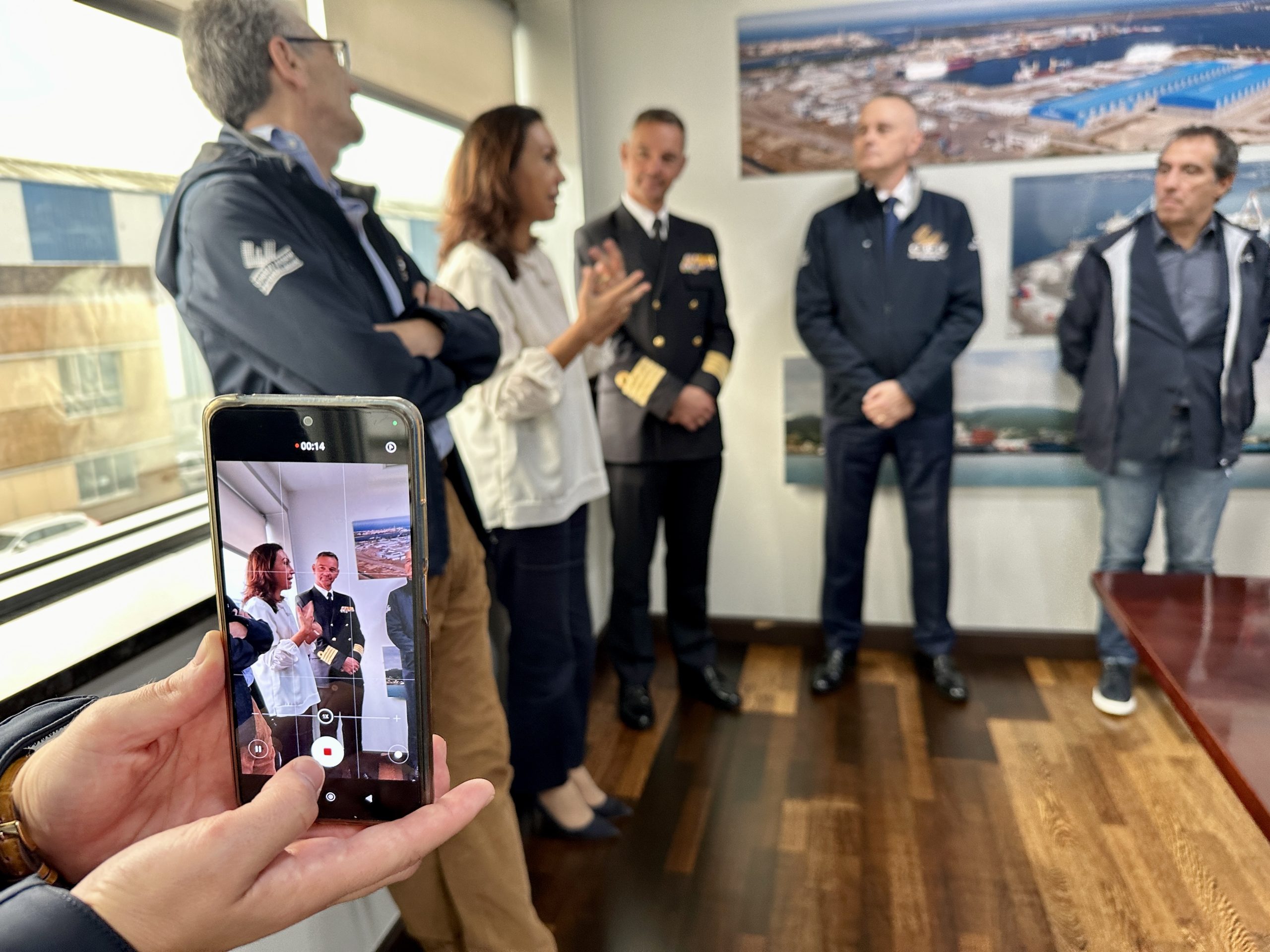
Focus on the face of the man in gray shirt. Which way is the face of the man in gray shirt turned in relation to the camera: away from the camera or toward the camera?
toward the camera

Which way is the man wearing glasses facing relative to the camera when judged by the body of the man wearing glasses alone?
to the viewer's right

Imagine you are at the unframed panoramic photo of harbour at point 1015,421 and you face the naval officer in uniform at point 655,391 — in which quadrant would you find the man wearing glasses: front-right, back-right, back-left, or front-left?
front-left

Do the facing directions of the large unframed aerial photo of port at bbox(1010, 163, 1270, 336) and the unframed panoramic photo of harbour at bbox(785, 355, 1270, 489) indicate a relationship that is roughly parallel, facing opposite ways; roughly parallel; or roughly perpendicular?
roughly parallel

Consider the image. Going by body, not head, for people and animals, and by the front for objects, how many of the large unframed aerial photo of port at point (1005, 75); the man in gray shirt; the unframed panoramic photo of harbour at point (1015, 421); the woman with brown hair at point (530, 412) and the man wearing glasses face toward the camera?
3

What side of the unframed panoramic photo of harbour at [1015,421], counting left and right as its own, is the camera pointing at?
front

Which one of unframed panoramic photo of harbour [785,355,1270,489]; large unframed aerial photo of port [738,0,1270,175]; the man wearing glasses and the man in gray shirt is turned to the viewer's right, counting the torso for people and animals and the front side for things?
the man wearing glasses

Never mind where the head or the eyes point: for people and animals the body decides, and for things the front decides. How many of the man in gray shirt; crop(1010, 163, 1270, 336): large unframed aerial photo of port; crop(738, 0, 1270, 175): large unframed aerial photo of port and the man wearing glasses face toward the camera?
3

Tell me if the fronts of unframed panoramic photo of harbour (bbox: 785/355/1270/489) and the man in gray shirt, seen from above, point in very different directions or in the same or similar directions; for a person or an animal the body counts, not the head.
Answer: same or similar directions

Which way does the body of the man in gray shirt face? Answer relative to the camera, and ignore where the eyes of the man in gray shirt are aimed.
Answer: toward the camera

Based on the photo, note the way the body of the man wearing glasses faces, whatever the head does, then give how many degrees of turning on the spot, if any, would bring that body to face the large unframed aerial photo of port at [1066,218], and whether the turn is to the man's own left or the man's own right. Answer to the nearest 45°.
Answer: approximately 45° to the man's own left
